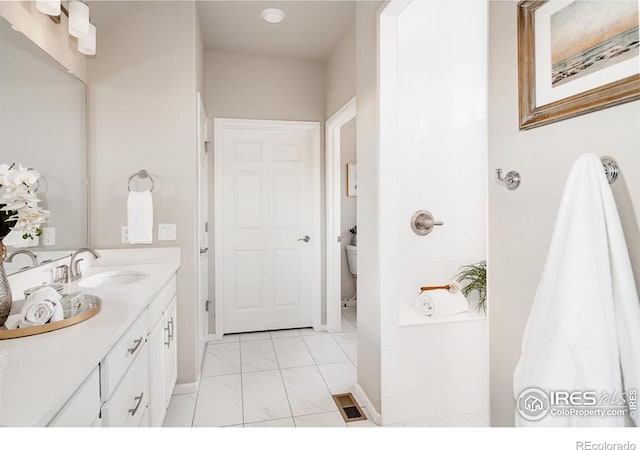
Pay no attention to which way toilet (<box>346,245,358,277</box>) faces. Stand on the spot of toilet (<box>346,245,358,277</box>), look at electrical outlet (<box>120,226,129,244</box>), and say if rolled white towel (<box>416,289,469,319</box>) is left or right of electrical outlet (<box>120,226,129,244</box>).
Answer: left

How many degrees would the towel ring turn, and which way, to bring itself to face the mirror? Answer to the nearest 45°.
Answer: approximately 45° to its right

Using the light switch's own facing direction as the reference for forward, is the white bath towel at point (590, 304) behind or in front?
in front

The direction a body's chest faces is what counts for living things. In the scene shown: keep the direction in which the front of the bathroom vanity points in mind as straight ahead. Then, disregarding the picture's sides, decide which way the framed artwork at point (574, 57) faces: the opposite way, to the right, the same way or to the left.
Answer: the opposite way

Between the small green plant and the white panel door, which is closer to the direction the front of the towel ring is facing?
the small green plant

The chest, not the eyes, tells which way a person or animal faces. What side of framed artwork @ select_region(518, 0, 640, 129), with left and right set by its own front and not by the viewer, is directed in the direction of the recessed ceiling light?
right

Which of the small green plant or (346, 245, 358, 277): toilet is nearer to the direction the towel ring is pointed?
the small green plant

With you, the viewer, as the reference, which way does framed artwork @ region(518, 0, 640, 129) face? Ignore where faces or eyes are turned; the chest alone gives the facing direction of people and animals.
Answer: facing the viewer and to the left of the viewer

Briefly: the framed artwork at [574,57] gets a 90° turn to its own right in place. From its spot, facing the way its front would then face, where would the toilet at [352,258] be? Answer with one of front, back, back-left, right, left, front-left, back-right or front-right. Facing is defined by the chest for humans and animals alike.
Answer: front

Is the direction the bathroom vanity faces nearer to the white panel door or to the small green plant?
the small green plant
